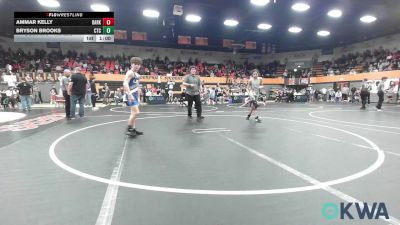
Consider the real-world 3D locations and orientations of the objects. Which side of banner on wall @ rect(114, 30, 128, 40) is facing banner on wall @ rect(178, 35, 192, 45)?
left

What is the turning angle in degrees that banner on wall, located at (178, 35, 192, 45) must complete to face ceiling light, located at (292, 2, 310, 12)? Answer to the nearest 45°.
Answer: approximately 45° to its left

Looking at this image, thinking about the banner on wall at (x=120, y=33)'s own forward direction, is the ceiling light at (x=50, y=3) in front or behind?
in front

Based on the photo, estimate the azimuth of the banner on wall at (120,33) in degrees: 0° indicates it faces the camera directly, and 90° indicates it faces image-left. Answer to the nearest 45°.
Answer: approximately 0°

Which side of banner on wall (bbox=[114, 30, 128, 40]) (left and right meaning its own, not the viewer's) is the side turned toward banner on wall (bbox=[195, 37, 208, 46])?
left

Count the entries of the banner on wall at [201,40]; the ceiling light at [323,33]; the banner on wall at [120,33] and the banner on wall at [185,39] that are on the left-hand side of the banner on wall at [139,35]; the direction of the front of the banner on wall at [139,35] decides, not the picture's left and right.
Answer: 3

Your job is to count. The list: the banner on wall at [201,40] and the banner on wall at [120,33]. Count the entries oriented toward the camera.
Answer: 2

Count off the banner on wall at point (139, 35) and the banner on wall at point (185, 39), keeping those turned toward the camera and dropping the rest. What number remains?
2
